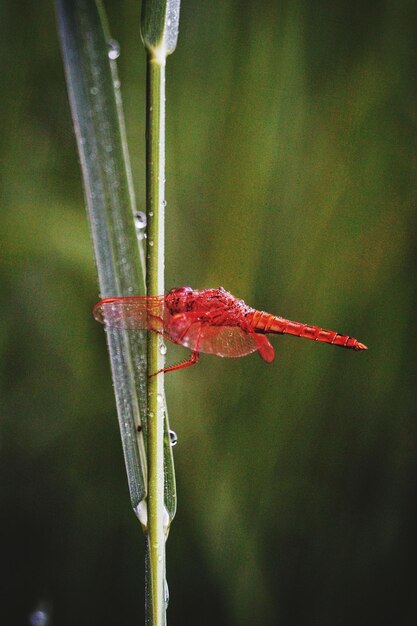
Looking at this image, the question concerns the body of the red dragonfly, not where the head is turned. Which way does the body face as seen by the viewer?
to the viewer's left
